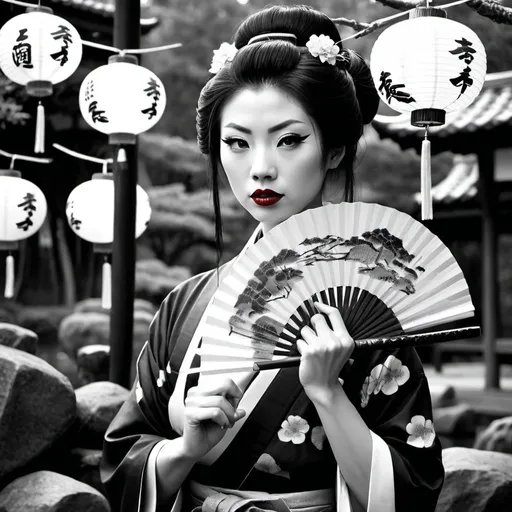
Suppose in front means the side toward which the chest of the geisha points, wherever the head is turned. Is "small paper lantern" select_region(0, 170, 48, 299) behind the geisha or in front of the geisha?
behind

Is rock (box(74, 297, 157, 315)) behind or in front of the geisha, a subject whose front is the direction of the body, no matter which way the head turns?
behind

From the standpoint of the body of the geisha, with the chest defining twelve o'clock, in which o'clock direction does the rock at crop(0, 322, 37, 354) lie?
The rock is roughly at 5 o'clock from the geisha.

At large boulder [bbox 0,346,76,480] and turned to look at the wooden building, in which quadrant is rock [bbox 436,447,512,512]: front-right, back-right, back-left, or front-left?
front-right

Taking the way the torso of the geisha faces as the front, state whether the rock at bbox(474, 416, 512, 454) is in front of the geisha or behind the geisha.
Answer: behind

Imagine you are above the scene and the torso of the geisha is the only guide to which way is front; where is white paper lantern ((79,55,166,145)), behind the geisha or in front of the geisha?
behind

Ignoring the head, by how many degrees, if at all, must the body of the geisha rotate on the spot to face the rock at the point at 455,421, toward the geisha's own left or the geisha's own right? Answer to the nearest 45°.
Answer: approximately 180°

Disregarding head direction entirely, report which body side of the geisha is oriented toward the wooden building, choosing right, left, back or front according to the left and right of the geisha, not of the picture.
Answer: back

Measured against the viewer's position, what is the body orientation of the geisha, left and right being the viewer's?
facing the viewer
